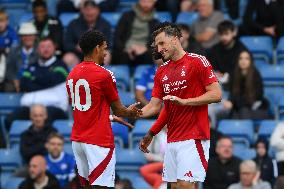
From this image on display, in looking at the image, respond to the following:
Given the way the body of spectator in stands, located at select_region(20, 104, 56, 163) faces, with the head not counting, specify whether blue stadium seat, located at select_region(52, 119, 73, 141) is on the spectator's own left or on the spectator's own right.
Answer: on the spectator's own left

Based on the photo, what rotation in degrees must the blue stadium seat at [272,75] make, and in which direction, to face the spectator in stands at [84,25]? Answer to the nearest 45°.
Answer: approximately 90° to its right

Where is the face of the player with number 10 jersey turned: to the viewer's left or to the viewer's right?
to the viewer's right

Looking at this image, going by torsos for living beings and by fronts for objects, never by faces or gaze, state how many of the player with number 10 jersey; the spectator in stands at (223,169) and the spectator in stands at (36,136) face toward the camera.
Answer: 2

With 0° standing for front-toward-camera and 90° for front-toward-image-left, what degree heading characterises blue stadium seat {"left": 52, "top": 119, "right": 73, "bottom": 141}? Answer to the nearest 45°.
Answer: approximately 0°

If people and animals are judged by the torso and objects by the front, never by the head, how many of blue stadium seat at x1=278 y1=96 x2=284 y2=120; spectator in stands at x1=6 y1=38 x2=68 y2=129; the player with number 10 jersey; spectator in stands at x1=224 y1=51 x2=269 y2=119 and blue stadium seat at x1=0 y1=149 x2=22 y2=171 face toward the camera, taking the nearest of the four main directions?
4
